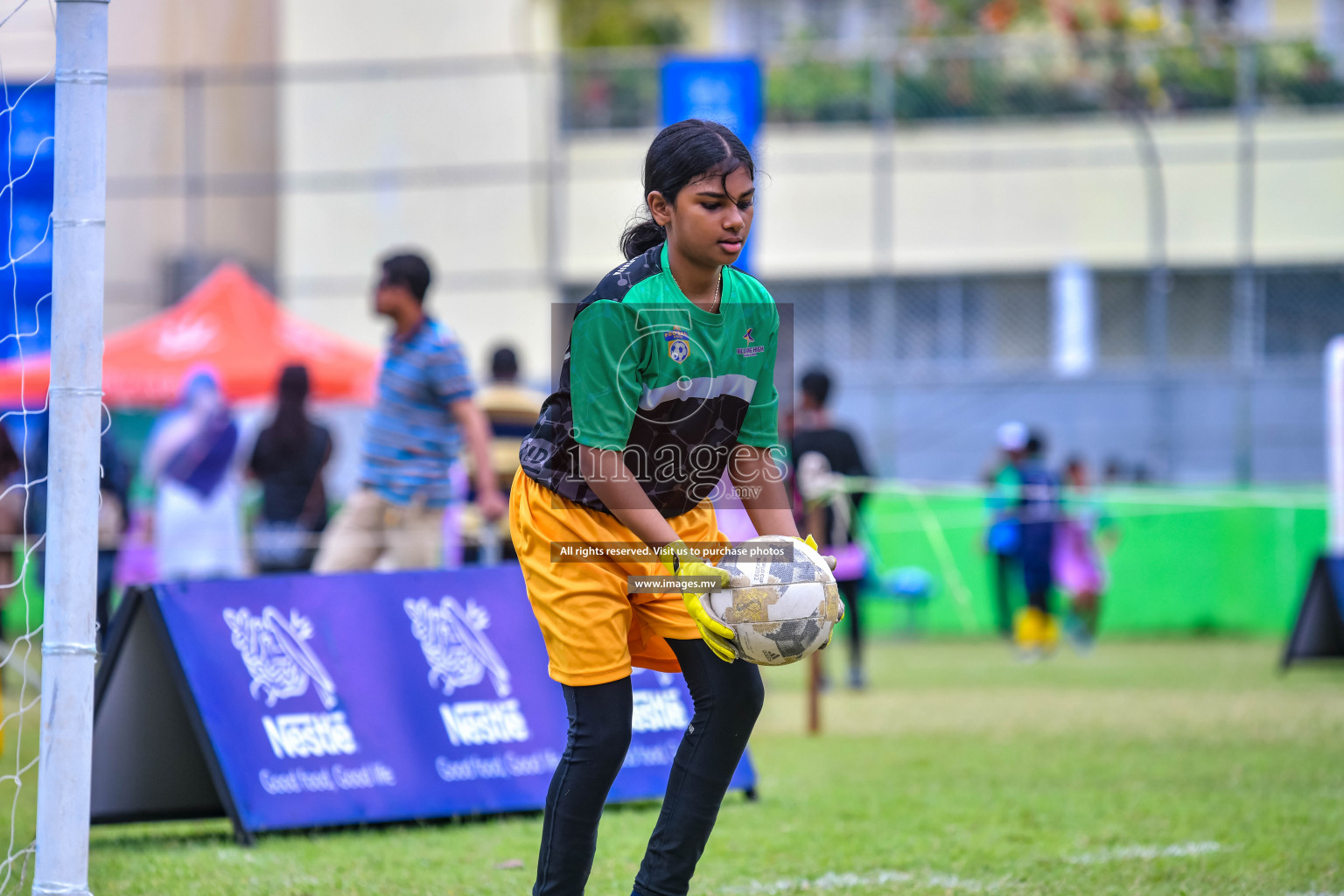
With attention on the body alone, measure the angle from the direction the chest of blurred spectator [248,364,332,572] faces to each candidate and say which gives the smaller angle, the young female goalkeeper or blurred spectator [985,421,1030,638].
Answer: the blurred spectator

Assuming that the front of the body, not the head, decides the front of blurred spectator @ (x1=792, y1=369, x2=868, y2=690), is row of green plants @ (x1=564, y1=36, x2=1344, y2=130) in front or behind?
in front

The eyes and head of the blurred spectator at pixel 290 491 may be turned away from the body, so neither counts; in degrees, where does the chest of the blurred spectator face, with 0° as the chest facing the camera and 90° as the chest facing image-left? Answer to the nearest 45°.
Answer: approximately 180°

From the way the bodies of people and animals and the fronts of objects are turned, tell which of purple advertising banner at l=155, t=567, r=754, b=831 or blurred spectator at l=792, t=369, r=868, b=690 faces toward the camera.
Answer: the purple advertising banner

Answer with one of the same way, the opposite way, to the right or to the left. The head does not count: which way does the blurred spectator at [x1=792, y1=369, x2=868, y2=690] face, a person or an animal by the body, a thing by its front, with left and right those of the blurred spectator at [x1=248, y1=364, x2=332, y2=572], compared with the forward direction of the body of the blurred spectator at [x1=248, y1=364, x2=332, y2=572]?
the same way

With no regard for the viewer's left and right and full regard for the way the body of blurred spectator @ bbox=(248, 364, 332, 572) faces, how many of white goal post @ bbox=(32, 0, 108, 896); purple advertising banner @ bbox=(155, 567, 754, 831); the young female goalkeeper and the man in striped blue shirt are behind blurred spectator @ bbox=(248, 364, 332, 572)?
4

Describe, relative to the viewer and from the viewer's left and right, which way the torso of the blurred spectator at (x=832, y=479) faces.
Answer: facing away from the viewer

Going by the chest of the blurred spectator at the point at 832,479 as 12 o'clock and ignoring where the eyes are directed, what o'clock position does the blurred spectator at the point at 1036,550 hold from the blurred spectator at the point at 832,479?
the blurred spectator at the point at 1036,550 is roughly at 1 o'clock from the blurred spectator at the point at 832,479.

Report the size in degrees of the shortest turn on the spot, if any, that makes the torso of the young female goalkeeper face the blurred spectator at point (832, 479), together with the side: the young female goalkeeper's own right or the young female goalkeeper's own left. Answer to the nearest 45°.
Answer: approximately 135° to the young female goalkeeper's own left

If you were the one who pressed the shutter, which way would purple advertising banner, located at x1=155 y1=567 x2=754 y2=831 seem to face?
facing the viewer

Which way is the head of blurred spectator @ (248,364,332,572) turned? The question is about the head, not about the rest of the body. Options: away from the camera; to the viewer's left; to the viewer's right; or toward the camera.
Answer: away from the camera

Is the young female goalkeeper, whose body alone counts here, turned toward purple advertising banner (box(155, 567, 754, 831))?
no

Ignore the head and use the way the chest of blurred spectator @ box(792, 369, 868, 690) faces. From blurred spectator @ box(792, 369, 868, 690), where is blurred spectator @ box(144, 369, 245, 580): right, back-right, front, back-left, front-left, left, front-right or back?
left

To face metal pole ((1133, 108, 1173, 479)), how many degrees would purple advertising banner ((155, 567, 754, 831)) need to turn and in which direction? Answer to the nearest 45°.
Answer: approximately 135° to its left
